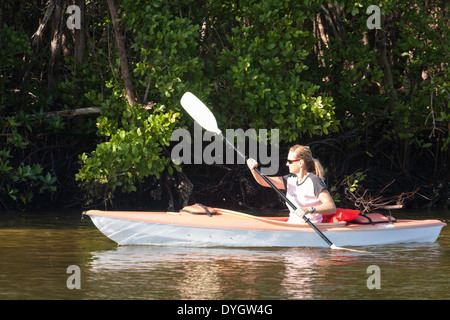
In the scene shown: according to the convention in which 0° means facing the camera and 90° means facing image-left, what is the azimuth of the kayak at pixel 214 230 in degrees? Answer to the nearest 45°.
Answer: approximately 90°

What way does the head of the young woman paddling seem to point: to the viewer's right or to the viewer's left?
to the viewer's left
